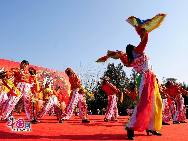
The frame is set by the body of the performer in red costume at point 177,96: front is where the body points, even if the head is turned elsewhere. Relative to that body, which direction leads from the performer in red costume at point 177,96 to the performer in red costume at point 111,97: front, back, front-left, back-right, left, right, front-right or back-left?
front-right

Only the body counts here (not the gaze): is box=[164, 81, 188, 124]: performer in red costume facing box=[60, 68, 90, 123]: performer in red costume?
yes

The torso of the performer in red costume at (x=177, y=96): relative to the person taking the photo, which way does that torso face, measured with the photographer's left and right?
facing the viewer and to the left of the viewer
